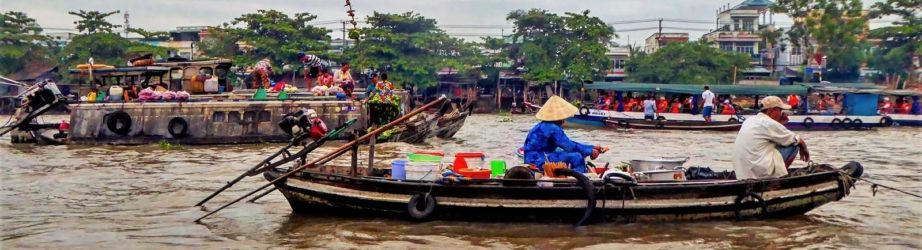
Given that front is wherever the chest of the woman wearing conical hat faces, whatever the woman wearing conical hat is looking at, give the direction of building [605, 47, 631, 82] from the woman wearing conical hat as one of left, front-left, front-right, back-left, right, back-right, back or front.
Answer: left

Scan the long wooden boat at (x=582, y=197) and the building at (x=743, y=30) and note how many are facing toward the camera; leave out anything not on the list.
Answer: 1

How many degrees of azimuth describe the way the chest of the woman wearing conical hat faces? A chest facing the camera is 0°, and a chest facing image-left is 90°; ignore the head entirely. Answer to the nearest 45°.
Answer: approximately 270°

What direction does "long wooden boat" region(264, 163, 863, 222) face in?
to the viewer's right

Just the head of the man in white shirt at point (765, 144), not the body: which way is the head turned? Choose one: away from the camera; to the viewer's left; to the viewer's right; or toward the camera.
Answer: to the viewer's right

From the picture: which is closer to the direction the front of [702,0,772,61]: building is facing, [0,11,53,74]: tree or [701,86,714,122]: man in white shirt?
the man in white shirt

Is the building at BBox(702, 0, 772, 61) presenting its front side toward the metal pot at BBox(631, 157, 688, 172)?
yes

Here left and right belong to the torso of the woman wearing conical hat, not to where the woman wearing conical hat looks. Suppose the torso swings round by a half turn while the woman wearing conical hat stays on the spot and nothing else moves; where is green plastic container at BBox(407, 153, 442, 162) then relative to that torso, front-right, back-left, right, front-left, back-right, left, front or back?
front

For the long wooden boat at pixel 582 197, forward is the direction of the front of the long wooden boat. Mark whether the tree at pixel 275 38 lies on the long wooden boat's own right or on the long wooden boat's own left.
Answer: on the long wooden boat's own left

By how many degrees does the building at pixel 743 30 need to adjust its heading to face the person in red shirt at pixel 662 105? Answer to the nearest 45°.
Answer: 0° — it already faces them

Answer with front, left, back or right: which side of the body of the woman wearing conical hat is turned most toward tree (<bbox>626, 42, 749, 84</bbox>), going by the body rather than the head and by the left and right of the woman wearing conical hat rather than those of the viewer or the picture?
left

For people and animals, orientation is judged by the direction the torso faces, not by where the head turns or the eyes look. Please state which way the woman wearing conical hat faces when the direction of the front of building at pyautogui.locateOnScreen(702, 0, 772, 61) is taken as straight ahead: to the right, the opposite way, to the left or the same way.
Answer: to the left

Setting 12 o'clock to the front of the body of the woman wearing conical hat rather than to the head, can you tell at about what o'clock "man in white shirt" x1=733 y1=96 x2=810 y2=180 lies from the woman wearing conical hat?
The man in white shirt is roughly at 12 o'clock from the woman wearing conical hat.

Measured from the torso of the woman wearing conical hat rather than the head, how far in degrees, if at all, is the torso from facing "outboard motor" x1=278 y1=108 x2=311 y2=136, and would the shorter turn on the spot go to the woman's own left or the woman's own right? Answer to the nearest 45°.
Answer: approximately 180°

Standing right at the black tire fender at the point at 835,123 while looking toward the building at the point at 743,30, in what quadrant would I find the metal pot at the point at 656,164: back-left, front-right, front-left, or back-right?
back-left
